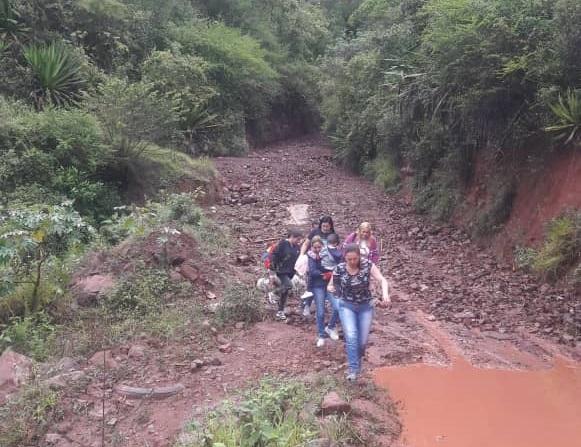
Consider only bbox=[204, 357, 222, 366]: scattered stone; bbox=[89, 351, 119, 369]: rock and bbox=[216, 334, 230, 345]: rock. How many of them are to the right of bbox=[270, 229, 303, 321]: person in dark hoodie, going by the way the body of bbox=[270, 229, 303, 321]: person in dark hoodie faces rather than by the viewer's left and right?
3

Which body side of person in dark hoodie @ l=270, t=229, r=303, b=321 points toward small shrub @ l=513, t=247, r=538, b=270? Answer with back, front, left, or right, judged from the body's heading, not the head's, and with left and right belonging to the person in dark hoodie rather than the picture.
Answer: left

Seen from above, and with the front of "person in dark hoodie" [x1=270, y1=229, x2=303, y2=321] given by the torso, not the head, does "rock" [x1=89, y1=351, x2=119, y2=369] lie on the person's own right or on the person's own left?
on the person's own right

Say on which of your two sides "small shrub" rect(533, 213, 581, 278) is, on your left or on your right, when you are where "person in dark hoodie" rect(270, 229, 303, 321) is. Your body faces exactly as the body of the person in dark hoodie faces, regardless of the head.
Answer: on your left

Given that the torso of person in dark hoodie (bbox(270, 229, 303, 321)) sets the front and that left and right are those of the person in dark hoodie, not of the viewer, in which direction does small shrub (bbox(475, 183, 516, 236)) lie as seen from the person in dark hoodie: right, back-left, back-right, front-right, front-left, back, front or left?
left

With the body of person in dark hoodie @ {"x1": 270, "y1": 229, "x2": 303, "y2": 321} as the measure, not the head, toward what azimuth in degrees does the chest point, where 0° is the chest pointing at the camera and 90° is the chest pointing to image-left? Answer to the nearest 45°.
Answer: approximately 315°

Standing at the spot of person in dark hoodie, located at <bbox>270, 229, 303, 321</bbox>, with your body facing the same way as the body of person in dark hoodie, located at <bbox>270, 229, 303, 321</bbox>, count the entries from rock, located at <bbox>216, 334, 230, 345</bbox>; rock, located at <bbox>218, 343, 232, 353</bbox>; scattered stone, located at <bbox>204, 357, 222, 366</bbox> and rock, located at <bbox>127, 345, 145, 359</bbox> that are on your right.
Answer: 4

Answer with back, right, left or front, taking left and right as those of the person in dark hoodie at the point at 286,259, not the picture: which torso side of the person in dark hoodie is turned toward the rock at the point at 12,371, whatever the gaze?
right

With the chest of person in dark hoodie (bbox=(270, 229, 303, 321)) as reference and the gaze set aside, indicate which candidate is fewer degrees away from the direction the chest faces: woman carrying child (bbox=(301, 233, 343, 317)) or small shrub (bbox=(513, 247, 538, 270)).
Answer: the woman carrying child

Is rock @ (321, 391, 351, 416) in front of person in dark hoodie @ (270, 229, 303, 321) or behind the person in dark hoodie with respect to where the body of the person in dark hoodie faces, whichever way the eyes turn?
in front

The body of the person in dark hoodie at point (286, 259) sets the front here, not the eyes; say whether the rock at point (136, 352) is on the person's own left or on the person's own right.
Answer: on the person's own right

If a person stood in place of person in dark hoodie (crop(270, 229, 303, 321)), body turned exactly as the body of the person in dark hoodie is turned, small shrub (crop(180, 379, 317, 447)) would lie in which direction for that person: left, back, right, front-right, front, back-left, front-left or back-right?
front-right

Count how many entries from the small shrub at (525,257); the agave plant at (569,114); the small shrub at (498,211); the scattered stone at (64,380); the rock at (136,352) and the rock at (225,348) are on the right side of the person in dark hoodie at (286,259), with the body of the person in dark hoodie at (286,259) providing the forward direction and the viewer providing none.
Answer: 3

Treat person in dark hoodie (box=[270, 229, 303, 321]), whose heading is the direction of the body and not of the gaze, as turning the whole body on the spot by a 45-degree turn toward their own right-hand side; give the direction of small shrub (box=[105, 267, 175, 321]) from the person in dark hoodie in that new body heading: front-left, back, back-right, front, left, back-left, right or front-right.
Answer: right

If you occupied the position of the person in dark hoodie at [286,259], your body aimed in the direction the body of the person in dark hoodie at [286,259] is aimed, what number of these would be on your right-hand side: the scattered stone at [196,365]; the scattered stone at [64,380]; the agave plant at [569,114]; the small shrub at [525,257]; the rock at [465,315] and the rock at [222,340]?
3

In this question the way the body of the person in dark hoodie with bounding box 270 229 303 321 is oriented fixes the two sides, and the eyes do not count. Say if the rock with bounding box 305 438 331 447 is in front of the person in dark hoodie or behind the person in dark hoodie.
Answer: in front

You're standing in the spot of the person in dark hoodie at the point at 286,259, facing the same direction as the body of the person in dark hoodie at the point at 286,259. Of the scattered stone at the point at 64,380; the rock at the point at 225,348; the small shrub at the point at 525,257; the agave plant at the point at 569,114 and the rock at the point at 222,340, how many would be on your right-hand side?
3
